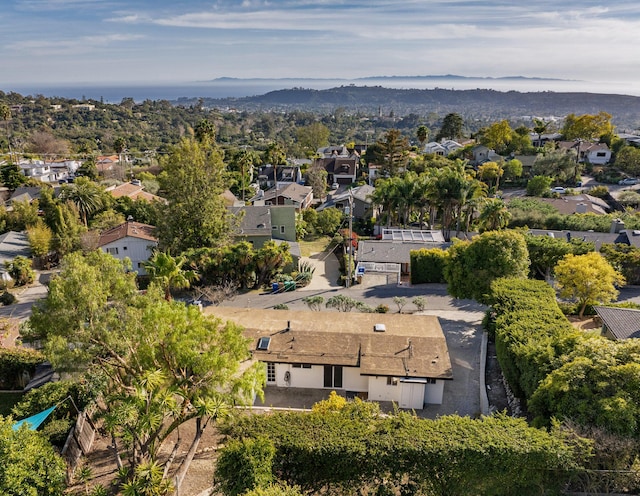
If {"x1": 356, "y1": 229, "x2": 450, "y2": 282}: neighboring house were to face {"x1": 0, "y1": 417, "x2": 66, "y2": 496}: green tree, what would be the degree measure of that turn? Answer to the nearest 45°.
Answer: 0° — it already faces it

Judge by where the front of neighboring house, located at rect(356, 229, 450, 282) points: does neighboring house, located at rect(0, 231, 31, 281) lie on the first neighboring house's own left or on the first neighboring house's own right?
on the first neighboring house's own right

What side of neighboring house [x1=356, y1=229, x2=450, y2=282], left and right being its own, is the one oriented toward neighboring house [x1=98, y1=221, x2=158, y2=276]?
right

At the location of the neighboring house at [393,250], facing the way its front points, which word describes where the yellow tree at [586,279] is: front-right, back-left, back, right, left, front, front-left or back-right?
front-left

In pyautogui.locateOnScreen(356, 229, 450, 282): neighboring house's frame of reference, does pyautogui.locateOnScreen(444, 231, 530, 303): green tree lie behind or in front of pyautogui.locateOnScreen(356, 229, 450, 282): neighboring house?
in front

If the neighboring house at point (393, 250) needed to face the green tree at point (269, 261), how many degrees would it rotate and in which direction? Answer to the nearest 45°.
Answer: approximately 45° to its right

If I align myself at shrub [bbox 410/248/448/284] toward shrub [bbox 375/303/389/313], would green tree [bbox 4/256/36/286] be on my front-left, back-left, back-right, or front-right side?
front-right

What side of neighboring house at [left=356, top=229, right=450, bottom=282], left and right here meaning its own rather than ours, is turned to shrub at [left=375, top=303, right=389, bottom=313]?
front

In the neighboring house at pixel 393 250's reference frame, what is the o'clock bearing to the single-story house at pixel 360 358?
The single-story house is roughly at 12 o'clock from the neighboring house.

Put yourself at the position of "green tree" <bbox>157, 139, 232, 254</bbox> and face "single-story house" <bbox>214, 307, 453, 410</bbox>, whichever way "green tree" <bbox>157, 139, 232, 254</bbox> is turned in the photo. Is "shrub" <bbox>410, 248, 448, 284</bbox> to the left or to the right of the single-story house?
left

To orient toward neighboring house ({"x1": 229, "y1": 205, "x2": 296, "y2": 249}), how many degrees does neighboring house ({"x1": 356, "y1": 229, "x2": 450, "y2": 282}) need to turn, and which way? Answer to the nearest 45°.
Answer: approximately 90° to its right

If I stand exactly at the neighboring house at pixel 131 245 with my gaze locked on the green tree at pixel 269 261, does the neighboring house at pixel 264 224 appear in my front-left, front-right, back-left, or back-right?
front-left

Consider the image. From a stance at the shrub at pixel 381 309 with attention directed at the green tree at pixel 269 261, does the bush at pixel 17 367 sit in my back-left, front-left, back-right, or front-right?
front-left

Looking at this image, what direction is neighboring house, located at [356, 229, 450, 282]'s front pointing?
toward the camera
